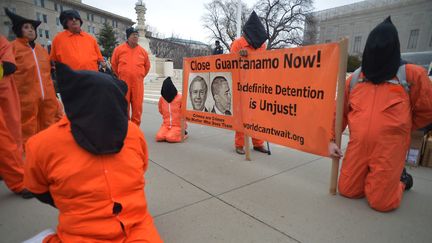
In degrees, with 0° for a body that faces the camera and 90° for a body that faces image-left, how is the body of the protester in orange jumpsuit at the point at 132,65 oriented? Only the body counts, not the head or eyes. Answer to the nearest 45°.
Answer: approximately 0°

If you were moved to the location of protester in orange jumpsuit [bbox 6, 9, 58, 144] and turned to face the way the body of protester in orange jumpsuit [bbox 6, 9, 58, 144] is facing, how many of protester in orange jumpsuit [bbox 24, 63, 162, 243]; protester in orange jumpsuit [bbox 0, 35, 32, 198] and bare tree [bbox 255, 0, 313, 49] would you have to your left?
1

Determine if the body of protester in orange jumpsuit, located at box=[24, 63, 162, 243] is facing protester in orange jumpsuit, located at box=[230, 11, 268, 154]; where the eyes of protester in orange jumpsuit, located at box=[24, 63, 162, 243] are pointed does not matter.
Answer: no

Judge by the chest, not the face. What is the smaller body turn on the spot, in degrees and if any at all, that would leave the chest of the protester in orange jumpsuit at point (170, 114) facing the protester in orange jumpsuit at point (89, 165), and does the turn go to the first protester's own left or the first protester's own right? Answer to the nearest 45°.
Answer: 0° — they already face them

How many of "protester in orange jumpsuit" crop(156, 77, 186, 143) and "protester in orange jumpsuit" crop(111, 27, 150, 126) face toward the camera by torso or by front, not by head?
2

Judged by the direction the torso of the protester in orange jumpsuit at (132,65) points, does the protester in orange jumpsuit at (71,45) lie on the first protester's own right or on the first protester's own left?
on the first protester's own right

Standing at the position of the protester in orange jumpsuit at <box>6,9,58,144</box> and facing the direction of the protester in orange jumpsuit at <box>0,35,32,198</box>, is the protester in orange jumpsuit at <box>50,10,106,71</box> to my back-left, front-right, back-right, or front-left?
back-left

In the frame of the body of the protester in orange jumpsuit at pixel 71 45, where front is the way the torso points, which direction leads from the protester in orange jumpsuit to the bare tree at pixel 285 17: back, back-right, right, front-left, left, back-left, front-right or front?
back-left

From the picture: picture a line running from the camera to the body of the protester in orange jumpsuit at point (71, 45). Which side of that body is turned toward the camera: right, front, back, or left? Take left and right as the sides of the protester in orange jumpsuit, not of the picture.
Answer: front

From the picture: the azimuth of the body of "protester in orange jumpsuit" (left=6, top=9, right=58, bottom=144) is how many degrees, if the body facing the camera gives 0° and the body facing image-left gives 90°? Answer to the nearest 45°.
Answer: approximately 315°

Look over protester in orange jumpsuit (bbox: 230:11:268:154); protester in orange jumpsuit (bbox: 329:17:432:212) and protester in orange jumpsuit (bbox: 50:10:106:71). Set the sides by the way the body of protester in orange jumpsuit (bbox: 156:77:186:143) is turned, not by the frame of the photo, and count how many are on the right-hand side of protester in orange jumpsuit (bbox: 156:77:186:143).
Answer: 1
